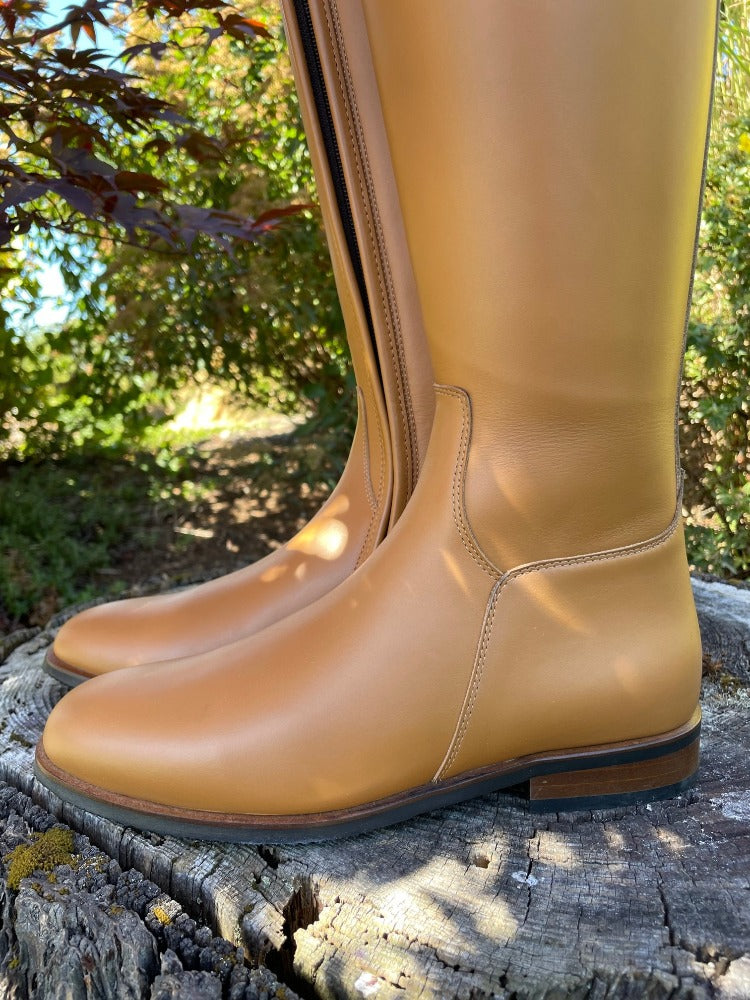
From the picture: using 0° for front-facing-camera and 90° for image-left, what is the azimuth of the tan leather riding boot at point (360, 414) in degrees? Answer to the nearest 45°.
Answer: approximately 90°

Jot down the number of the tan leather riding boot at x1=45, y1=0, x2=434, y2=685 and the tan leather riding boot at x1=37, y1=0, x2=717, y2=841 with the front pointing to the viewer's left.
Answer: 2

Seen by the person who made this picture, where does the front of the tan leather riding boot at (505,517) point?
facing to the left of the viewer
